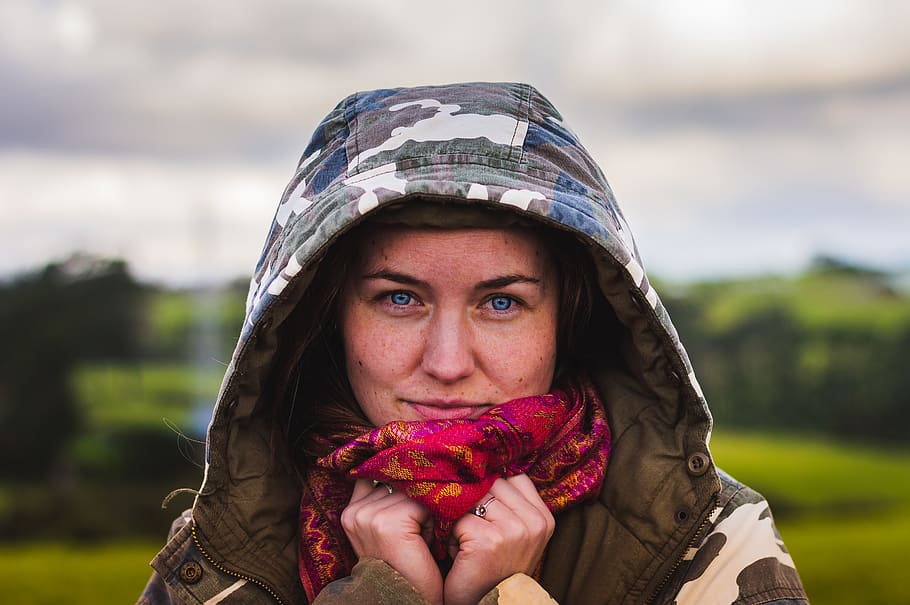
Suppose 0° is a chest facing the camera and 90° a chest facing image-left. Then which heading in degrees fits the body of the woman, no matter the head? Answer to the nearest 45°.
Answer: approximately 0°
